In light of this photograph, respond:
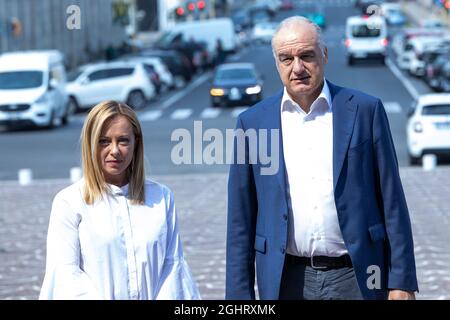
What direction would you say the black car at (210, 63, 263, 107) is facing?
toward the camera

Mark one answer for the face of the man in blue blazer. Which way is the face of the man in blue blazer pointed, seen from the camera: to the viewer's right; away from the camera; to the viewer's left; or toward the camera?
toward the camera

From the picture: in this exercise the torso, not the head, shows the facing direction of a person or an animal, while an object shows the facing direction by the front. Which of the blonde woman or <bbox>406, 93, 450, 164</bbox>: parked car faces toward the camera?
the blonde woman

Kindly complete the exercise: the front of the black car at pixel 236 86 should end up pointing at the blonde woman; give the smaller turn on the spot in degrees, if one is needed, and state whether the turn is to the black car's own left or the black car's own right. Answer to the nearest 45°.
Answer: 0° — it already faces them

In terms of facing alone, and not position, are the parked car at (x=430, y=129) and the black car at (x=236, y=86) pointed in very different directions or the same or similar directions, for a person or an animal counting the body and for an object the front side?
very different directions

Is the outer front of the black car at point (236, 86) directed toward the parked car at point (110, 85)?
no

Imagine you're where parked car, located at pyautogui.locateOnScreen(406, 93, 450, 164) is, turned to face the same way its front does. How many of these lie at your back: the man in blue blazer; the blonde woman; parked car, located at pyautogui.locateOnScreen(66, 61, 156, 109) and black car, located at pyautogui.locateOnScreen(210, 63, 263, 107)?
2

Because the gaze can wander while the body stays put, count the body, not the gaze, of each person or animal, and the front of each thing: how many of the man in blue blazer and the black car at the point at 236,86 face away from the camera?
0

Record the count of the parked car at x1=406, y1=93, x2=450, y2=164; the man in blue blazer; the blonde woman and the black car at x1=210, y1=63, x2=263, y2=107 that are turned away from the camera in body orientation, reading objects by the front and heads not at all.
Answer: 1

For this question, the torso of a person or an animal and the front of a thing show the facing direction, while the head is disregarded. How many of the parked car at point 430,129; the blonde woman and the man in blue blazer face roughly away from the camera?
1

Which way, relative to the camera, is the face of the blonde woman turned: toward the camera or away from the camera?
toward the camera

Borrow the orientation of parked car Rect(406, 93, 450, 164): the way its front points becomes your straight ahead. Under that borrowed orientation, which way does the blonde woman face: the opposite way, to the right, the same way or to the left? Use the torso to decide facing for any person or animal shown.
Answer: the opposite way

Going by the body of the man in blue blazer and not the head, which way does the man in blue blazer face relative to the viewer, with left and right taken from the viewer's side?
facing the viewer

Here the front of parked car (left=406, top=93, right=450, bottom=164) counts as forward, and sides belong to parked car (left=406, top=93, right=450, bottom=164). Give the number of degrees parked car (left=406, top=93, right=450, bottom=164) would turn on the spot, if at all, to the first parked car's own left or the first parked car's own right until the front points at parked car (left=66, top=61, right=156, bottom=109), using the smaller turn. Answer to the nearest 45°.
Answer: approximately 45° to the first parked car's own left

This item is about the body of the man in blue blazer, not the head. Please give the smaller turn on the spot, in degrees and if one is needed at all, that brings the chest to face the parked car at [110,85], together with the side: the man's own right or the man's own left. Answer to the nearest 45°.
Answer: approximately 180°

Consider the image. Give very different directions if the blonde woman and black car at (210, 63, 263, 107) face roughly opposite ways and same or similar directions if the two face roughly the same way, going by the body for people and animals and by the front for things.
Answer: same or similar directions

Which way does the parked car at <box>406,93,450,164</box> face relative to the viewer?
away from the camera

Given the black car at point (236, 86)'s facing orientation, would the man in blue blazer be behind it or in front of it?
in front

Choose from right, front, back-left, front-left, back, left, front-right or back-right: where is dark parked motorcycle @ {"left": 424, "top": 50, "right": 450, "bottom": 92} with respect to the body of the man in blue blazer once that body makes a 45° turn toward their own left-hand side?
back-left

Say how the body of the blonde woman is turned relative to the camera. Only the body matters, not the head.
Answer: toward the camera
